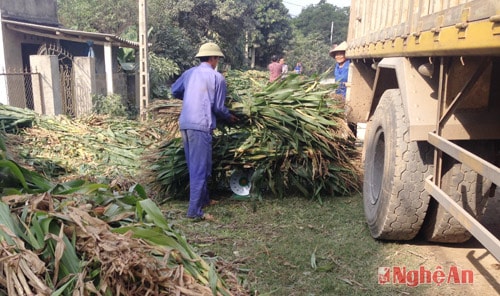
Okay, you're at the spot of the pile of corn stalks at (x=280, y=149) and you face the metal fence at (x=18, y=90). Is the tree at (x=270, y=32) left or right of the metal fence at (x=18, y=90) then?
right

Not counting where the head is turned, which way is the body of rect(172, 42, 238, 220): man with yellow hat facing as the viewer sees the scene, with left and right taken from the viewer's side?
facing away from the viewer and to the right of the viewer

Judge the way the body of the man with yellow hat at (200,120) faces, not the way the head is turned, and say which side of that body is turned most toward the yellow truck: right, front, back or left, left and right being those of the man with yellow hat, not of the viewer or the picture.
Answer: right

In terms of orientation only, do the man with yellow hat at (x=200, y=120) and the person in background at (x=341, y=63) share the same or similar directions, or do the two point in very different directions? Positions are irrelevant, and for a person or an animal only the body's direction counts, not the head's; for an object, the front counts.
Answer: very different directions

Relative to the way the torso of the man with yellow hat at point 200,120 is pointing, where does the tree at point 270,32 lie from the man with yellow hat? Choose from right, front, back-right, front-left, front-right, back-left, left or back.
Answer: front-left

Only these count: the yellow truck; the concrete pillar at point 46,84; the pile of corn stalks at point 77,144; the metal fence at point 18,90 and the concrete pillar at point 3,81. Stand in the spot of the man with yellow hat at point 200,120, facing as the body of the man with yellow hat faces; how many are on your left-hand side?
4

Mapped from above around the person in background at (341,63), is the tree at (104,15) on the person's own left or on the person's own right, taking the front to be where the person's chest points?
on the person's own right

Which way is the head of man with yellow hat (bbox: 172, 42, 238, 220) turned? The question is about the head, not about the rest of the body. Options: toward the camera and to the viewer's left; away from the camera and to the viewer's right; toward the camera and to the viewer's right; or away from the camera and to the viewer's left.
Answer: away from the camera and to the viewer's right

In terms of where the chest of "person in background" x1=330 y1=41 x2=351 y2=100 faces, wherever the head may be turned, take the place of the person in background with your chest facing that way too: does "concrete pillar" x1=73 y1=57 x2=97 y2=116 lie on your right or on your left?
on your right

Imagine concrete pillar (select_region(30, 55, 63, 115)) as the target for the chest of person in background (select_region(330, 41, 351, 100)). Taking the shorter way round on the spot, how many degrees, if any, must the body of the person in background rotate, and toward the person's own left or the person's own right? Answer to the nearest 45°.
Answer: approximately 45° to the person's own right

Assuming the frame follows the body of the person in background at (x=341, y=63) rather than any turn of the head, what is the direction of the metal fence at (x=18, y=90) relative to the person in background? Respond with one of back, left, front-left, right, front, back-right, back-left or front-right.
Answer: front-right
